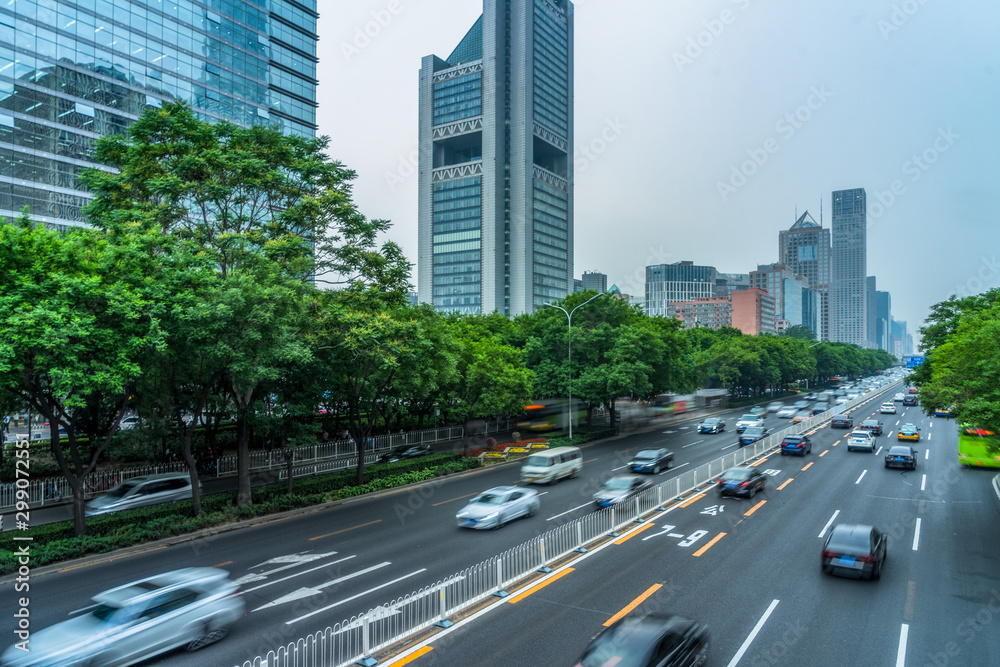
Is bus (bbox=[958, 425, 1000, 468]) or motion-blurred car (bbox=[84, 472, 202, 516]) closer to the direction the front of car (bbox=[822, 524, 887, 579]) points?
the bus

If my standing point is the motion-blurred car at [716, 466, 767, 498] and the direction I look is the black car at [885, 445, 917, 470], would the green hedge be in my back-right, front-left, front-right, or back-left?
back-left

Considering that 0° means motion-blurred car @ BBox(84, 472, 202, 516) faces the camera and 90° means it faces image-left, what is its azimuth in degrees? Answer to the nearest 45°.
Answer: approximately 45°

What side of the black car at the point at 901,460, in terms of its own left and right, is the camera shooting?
back

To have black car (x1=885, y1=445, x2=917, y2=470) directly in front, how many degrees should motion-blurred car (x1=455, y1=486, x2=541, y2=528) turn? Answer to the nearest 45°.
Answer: approximately 180°

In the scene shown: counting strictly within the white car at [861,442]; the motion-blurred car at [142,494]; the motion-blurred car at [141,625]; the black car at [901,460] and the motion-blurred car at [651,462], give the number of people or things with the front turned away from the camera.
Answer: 2

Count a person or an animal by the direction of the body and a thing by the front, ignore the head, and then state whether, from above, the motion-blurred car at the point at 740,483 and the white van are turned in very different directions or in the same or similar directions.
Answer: very different directions

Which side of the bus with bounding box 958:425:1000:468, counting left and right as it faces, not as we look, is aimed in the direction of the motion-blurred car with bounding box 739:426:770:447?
left

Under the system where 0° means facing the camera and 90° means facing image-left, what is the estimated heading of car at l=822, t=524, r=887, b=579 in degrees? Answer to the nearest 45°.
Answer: approximately 180°

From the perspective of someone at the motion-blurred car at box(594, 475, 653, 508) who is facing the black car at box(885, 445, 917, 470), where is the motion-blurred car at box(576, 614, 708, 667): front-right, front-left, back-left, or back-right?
back-right

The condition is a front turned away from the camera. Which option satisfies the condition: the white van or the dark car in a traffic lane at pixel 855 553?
the dark car in a traffic lane
